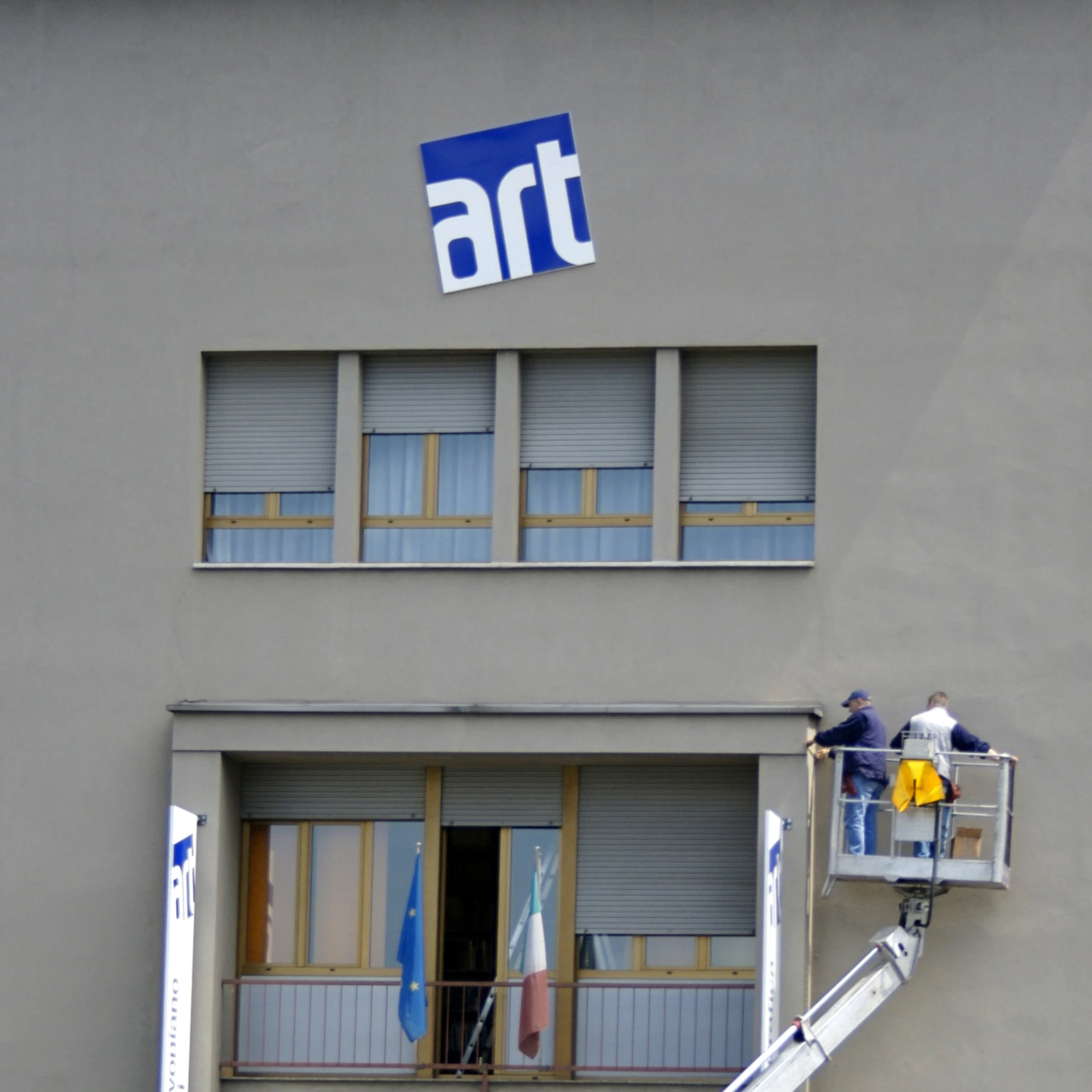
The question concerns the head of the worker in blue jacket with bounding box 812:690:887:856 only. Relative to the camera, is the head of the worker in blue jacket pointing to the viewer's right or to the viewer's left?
to the viewer's left

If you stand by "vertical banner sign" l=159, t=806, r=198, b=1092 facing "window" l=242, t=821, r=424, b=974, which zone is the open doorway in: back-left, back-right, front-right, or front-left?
front-right

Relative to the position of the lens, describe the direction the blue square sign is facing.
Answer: facing the viewer

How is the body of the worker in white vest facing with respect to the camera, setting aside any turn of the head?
away from the camera

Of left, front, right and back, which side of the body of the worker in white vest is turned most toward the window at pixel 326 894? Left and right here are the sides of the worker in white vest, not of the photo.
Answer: left

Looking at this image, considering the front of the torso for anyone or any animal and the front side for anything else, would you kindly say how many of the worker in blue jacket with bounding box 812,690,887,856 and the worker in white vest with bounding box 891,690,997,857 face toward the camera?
0

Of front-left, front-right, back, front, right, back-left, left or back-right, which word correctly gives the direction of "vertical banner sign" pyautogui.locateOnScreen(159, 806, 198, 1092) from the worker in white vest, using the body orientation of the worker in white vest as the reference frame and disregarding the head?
left
